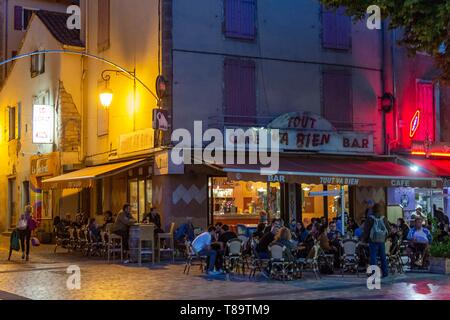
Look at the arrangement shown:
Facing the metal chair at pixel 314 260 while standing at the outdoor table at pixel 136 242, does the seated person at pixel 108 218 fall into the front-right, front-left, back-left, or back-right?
back-left

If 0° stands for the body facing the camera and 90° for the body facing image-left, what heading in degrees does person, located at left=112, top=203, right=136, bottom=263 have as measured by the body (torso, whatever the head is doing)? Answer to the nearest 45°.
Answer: approximately 270°

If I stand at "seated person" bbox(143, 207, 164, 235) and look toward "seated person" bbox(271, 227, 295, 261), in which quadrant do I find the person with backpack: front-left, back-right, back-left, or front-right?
front-left

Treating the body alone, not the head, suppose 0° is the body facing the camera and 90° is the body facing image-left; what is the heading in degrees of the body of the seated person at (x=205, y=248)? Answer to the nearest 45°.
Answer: approximately 270°

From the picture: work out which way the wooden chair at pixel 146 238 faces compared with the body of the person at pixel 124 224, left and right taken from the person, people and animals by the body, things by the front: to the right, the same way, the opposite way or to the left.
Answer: to the left

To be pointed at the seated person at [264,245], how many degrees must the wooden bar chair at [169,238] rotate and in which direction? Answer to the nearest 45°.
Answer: approximately 135° to its left

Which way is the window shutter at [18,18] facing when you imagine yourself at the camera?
facing the viewer

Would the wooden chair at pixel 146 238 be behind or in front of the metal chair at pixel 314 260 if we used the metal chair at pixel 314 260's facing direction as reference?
in front
